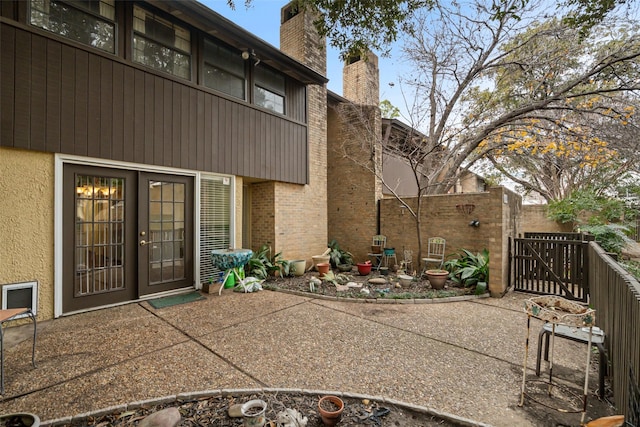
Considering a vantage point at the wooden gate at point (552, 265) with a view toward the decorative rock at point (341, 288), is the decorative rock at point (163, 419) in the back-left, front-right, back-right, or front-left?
front-left

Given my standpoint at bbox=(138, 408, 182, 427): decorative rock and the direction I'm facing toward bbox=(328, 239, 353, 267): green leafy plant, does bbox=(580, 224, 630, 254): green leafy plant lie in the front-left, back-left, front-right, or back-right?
front-right

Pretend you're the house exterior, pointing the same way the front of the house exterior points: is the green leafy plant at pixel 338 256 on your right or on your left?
on your left

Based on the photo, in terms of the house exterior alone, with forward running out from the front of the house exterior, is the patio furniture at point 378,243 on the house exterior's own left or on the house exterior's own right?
on the house exterior's own left

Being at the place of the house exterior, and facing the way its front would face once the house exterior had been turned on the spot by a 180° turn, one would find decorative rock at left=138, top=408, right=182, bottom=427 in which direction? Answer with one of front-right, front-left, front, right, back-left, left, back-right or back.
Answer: back-left

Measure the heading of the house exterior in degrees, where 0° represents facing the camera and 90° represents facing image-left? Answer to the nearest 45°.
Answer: approximately 315°

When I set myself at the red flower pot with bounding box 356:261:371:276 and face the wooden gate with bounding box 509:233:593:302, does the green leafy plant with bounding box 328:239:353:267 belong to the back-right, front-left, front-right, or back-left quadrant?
back-left

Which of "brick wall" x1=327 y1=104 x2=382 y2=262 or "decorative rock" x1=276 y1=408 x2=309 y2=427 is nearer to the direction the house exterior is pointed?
the decorative rock

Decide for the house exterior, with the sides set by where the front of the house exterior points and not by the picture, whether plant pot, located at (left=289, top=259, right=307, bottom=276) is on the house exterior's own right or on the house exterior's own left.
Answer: on the house exterior's own left
